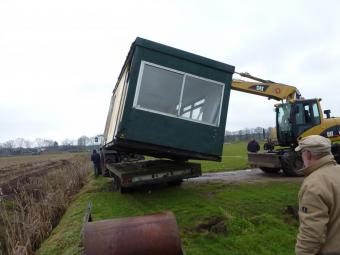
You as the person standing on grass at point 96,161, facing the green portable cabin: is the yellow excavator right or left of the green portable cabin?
left

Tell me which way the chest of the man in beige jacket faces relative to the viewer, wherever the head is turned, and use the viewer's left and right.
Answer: facing away from the viewer and to the left of the viewer
